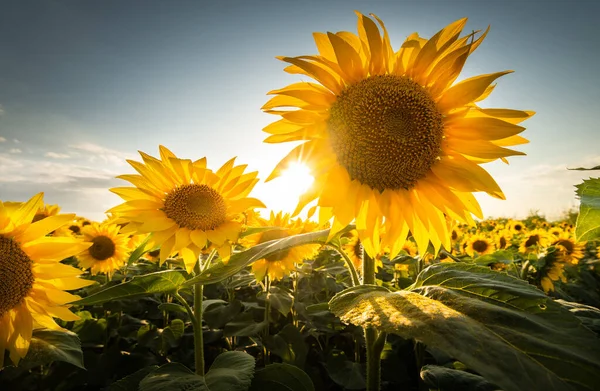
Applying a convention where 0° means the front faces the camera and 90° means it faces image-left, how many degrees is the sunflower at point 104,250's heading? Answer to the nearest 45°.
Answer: approximately 0°

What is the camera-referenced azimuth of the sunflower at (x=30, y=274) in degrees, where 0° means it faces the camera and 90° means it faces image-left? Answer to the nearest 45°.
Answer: approximately 0°

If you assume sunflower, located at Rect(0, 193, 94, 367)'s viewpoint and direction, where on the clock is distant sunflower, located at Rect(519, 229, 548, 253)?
The distant sunflower is roughly at 9 o'clock from the sunflower.

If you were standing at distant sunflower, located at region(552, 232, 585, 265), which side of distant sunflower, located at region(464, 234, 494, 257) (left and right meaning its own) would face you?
left

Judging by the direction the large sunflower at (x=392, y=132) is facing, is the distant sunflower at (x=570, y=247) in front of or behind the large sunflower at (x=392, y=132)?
behind

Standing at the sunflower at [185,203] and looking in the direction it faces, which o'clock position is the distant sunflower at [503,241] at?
The distant sunflower is roughly at 8 o'clock from the sunflower.
